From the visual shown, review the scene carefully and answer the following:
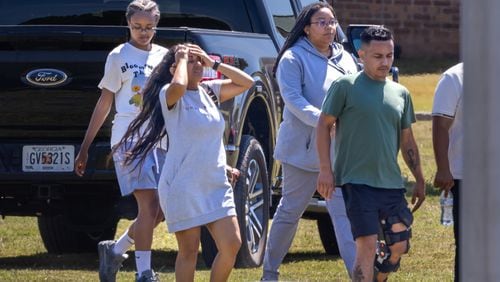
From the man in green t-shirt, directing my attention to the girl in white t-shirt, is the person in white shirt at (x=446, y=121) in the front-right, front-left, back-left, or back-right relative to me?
back-right

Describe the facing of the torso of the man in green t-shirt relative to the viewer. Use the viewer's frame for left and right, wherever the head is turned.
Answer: facing the viewer and to the right of the viewer

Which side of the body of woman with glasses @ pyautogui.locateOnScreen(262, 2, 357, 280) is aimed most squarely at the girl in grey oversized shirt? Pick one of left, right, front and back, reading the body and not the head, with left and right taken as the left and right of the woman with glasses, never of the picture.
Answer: right

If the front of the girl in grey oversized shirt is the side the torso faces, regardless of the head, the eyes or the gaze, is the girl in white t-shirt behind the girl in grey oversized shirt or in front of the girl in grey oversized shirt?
behind

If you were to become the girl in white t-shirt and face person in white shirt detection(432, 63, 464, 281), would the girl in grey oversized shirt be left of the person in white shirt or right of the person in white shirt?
right

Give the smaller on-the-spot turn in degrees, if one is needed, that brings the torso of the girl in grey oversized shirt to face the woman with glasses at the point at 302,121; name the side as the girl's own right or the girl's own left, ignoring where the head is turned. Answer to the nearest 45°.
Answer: approximately 90° to the girl's own left

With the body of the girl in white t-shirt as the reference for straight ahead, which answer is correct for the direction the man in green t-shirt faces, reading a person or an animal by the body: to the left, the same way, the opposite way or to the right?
the same way

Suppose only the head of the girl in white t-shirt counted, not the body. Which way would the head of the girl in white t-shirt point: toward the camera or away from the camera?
toward the camera

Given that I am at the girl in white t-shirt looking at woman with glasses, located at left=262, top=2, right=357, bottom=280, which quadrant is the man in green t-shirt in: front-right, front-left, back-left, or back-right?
front-right

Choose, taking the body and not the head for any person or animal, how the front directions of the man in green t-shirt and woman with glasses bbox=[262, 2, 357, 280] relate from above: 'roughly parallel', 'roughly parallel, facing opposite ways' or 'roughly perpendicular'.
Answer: roughly parallel

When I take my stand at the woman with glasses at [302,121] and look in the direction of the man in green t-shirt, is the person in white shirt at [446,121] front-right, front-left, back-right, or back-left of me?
front-left

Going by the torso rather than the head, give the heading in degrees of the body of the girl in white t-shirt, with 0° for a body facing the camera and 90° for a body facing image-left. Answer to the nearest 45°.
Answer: approximately 315°

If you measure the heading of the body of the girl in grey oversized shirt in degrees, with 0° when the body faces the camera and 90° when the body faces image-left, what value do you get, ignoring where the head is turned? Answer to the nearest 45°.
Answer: approximately 315°

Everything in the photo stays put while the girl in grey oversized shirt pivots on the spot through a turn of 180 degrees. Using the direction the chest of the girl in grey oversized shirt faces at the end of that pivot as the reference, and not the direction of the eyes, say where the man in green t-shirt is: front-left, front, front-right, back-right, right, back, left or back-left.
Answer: back-right

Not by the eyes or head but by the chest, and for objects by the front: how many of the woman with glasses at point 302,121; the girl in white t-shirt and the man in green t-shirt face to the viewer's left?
0

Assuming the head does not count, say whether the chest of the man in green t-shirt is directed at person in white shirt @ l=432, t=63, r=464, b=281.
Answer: no
